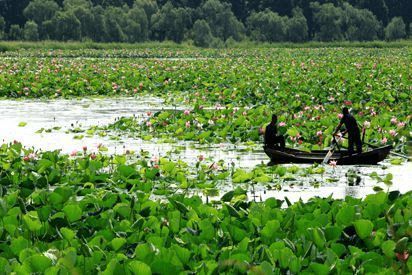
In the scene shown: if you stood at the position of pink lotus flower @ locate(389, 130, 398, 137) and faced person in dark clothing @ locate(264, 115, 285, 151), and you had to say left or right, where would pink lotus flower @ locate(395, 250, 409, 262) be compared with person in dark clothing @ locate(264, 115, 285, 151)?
left

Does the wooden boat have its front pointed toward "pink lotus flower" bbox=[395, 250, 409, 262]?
no

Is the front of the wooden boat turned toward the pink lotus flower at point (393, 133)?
no
